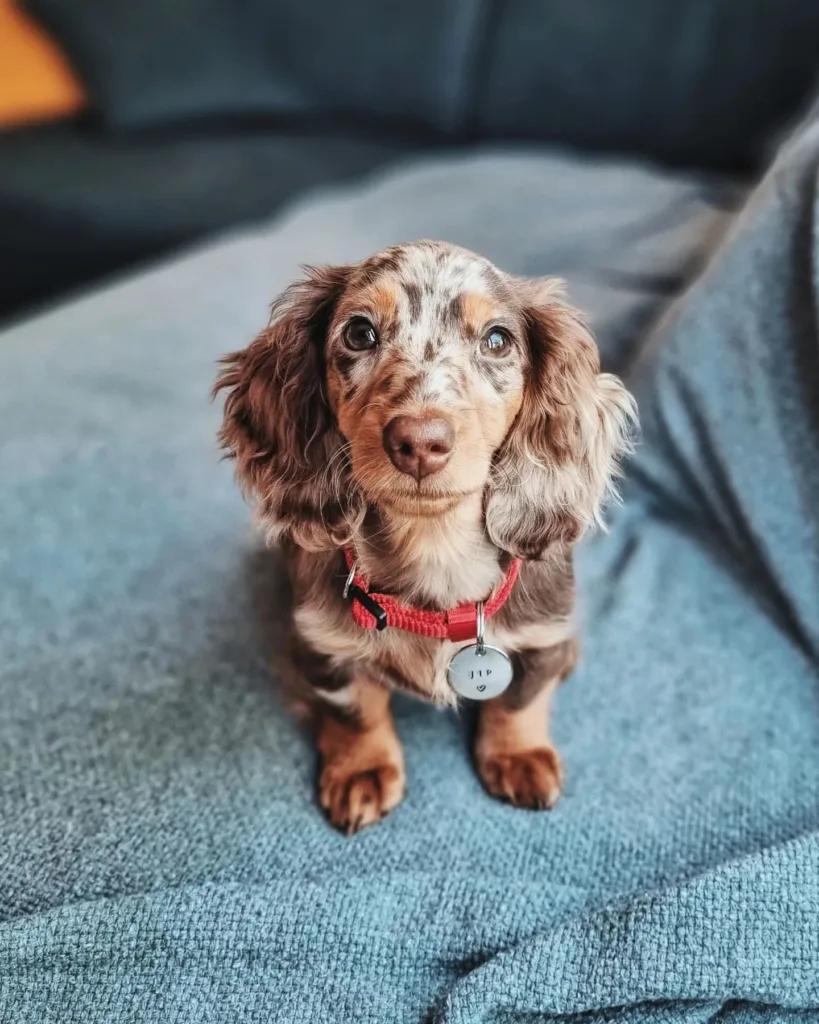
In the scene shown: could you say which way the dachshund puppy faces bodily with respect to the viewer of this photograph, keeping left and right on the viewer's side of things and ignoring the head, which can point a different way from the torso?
facing the viewer

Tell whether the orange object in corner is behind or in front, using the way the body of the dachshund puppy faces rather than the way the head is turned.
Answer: behind
